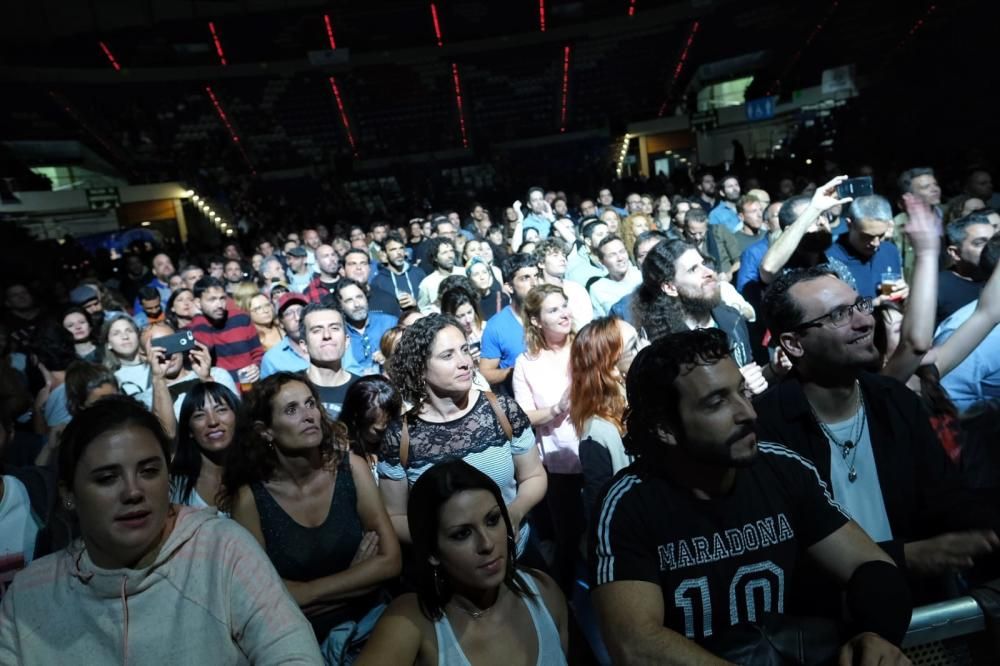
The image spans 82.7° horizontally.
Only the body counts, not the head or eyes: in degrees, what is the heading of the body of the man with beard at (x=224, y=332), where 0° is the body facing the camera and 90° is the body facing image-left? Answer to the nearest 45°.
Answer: approximately 315°

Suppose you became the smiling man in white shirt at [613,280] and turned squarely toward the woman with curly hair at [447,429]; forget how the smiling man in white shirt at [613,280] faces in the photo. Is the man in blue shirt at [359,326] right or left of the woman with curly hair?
right

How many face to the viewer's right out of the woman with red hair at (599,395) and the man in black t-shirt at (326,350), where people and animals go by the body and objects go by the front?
1

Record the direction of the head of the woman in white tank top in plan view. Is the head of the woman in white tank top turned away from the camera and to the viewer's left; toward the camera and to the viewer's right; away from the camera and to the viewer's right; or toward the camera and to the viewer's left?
toward the camera and to the viewer's right

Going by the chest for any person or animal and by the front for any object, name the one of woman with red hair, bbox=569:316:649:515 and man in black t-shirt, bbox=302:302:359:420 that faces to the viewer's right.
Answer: the woman with red hair

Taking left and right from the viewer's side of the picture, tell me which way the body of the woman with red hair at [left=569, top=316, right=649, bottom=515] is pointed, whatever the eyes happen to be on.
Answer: facing to the right of the viewer
